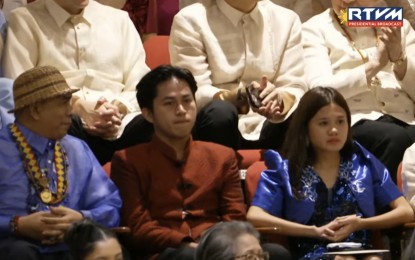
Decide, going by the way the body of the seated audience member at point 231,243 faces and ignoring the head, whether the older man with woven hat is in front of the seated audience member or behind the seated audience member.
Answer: behind

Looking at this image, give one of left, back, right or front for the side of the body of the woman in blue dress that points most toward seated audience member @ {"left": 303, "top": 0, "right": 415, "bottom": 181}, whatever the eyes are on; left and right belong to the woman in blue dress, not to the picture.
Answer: back

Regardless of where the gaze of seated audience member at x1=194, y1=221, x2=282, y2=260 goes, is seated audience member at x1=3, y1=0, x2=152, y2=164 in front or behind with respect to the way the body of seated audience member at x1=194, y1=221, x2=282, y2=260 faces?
behind

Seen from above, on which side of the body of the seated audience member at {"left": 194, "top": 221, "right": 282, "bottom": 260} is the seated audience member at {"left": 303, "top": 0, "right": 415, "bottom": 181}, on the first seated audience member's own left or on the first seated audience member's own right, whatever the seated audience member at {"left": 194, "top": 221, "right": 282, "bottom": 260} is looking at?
on the first seated audience member's own left

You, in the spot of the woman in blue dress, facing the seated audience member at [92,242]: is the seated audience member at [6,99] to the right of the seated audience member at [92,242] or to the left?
right

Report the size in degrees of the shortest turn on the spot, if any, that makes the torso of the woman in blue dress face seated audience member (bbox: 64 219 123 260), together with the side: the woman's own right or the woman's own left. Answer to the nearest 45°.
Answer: approximately 45° to the woman's own right

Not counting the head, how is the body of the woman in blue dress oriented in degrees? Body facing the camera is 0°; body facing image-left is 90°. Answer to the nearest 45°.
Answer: approximately 0°

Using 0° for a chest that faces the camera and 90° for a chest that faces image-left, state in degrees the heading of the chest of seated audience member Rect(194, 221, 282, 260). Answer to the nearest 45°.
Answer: approximately 315°

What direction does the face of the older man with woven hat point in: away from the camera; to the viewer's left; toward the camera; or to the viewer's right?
to the viewer's right

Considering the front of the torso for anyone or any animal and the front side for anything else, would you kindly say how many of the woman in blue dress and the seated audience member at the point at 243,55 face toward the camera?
2

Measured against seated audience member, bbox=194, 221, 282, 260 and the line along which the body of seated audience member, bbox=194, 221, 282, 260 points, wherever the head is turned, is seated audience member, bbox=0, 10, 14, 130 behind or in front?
behind

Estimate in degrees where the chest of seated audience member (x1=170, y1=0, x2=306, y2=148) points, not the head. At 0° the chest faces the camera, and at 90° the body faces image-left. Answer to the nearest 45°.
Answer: approximately 0°
